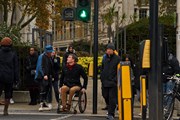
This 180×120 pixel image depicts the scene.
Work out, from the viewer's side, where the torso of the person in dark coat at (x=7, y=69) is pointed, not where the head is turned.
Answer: away from the camera

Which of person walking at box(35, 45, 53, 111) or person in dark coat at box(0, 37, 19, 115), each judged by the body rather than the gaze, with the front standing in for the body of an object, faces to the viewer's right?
the person walking

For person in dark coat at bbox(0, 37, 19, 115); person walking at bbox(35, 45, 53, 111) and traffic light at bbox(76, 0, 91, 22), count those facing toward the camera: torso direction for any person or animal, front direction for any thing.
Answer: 1

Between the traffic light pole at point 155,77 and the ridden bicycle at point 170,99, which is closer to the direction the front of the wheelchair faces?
the traffic light pole

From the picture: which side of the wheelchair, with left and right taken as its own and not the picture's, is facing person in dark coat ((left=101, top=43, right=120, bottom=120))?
left

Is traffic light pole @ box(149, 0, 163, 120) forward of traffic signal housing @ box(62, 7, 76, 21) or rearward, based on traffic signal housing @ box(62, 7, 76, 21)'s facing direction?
forward

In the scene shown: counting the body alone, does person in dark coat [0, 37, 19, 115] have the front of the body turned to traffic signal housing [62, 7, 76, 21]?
no

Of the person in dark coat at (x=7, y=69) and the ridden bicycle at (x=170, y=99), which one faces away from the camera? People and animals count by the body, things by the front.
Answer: the person in dark coat

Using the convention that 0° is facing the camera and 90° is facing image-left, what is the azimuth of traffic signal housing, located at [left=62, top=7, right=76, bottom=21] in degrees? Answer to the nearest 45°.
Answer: approximately 0°

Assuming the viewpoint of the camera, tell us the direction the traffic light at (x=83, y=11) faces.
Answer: facing the viewer
